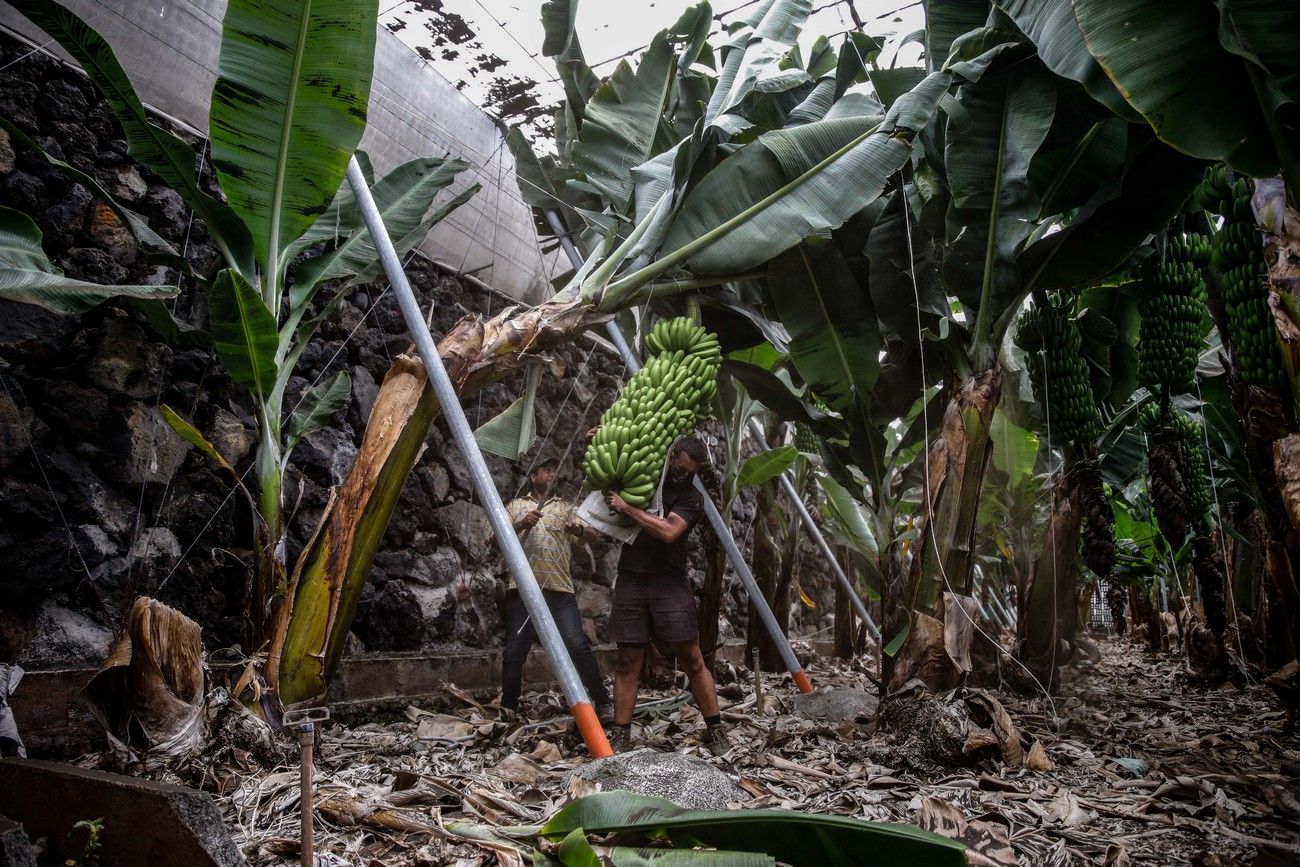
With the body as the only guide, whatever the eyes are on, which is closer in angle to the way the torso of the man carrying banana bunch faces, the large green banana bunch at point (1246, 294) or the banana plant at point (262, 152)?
the banana plant

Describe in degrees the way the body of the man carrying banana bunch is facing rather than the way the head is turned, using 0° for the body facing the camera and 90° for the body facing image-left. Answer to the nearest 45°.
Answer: approximately 45°

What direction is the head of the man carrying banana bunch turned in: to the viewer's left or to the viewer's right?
to the viewer's left

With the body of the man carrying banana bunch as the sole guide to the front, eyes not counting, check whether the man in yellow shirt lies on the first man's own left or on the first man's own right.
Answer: on the first man's own right

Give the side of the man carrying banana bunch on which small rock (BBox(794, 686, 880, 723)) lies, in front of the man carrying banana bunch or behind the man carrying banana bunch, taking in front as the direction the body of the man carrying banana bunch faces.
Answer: behind

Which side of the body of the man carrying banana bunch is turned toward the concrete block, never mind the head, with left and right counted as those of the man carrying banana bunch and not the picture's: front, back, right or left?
front

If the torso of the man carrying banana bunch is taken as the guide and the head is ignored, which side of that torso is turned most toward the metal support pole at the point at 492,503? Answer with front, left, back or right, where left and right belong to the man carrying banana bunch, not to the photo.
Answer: front

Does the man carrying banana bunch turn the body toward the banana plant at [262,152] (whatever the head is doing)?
yes

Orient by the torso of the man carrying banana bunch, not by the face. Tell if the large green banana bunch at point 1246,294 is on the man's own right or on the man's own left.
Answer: on the man's own left
